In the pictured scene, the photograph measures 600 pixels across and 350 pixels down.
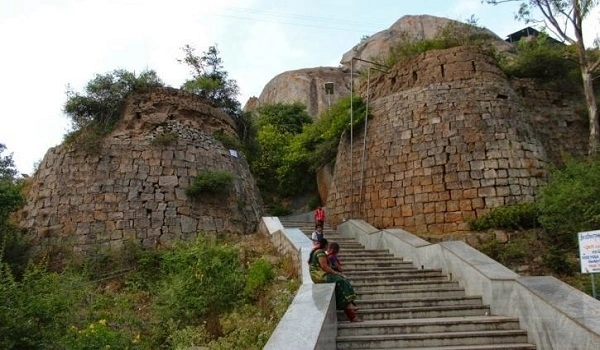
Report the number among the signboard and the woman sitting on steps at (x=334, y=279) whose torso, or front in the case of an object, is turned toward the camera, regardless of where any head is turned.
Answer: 1

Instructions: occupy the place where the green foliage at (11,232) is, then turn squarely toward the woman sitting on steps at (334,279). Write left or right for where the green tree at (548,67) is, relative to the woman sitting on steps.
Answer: left

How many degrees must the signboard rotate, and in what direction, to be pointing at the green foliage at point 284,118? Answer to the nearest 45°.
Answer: approximately 135° to its right

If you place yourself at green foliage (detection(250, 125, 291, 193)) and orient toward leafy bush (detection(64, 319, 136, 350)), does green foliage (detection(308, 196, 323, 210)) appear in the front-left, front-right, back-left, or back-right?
front-left

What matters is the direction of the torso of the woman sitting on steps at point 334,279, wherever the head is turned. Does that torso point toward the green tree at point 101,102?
no

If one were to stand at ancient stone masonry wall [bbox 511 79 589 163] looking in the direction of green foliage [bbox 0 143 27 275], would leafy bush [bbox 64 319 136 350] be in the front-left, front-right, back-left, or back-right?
front-left

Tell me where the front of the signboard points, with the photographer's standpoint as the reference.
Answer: facing the viewer

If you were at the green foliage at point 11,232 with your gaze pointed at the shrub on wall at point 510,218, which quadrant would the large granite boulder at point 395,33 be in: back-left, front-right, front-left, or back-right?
front-left

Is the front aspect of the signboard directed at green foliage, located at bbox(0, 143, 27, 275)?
no

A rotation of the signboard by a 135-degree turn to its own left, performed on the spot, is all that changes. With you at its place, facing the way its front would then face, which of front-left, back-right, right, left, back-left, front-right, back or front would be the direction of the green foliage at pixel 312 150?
left

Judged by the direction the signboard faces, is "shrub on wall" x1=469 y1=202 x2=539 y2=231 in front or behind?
behind

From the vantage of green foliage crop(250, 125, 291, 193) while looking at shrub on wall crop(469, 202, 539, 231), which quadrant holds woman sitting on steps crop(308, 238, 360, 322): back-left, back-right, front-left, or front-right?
front-right
